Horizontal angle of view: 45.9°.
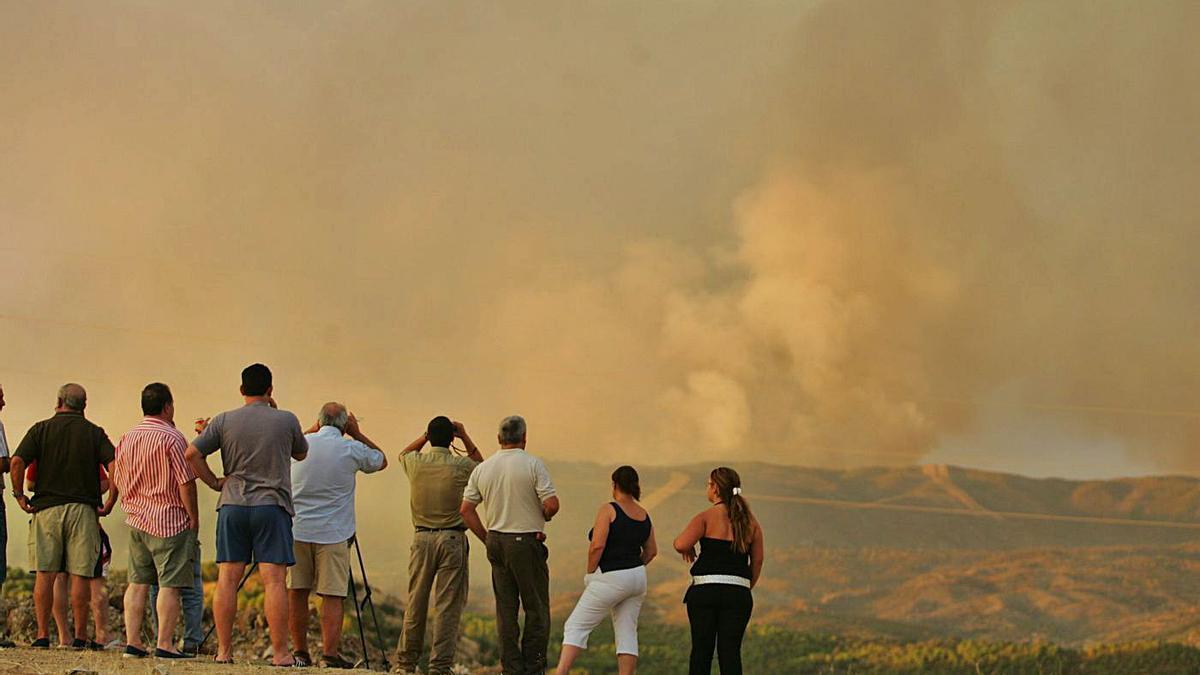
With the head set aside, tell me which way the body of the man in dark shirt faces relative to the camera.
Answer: away from the camera

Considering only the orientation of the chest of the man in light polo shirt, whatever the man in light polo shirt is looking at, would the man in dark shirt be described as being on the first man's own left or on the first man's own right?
on the first man's own left

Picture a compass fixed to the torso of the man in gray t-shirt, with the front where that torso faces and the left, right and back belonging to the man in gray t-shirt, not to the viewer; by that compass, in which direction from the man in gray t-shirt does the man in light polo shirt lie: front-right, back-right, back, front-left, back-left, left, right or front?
right

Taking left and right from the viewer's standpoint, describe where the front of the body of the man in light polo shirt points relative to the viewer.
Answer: facing away from the viewer

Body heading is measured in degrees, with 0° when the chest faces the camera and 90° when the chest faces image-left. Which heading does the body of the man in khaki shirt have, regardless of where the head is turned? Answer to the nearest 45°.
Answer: approximately 180°

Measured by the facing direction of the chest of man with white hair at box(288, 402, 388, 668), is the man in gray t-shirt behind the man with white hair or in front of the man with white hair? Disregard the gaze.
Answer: behind

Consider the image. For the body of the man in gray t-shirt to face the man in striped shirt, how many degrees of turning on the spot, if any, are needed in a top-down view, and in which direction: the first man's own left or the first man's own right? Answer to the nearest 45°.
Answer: approximately 45° to the first man's own left

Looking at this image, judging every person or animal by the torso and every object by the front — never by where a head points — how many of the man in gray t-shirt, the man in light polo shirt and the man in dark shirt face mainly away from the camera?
3

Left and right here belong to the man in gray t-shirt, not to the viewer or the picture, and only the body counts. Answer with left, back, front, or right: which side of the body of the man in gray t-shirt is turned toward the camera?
back

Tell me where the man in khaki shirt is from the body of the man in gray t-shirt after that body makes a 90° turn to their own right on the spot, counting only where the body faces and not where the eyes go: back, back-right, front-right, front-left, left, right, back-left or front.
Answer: front-left

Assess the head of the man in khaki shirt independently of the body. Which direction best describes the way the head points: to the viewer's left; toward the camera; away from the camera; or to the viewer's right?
away from the camera

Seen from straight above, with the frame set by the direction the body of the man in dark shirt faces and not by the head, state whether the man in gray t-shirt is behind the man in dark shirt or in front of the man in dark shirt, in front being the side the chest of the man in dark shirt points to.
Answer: behind

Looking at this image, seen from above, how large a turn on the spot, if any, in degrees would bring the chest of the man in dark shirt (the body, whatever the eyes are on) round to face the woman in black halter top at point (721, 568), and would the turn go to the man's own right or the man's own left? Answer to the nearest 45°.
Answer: approximately 135° to the man's own right

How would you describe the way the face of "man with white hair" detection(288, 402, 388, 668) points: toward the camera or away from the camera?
away from the camera
